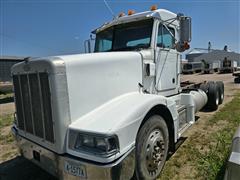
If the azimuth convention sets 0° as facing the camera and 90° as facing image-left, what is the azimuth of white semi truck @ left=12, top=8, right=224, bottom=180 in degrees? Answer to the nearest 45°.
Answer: approximately 45°

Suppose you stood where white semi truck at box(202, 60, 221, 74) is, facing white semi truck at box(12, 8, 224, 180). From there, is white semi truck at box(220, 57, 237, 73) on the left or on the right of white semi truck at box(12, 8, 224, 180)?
left

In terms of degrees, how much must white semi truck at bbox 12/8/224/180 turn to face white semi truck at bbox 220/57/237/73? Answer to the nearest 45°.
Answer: approximately 180°

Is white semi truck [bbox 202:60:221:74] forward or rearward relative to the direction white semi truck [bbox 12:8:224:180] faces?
rearward
